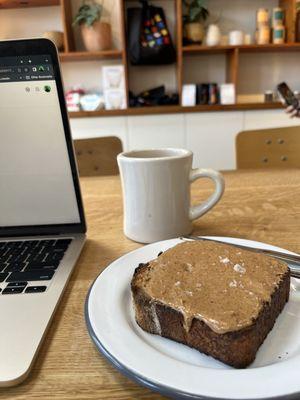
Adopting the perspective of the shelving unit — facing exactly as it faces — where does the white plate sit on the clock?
The white plate is roughly at 12 o'clock from the shelving unit.

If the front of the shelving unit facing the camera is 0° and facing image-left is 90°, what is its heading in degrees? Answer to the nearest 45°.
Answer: approximately 0°

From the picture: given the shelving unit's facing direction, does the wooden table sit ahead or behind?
ahead

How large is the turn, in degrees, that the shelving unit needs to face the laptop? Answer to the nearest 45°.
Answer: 0° — it already faces it
